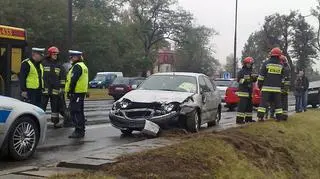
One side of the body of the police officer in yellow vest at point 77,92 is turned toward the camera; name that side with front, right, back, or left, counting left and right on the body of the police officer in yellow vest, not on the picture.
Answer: left

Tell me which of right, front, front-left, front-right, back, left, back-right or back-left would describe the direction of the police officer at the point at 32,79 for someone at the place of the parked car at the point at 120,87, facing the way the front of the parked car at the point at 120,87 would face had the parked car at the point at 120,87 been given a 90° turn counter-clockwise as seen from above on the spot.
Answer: front-right

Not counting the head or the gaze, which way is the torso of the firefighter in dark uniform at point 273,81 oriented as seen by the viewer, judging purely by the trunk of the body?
away from the camera
